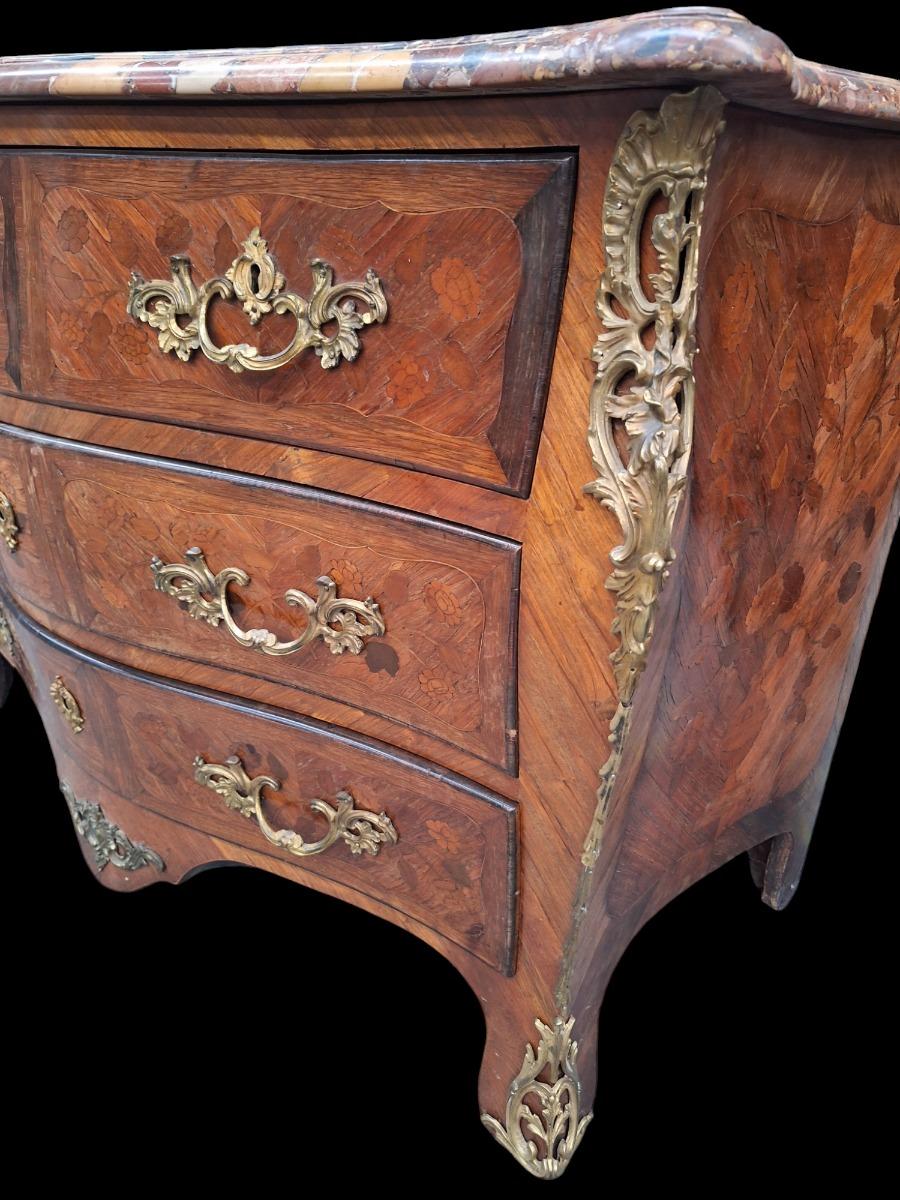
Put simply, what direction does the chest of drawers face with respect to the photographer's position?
facing the viewer and to the left of the viewer
